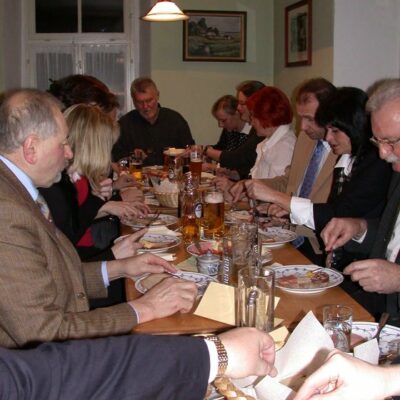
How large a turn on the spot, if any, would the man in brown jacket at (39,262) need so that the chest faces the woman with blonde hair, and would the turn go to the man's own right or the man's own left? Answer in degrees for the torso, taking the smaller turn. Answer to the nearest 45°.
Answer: approximately 90° to the man's own left

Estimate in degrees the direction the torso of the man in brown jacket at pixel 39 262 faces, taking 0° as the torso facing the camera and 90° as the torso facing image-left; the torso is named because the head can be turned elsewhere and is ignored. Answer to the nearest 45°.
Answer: approximately 270°

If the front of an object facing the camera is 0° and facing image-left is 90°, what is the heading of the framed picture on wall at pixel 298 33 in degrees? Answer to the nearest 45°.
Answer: approximately 45°

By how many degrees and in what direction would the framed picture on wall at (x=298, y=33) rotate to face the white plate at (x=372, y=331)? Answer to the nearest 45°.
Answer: approximately 45° to its left

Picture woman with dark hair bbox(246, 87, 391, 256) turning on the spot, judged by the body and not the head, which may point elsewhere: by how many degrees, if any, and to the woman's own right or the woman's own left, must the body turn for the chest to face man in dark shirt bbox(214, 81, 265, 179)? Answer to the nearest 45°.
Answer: approximately 90° to the woman's own right

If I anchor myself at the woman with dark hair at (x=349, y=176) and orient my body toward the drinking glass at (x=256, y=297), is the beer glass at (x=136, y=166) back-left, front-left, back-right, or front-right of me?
back-right

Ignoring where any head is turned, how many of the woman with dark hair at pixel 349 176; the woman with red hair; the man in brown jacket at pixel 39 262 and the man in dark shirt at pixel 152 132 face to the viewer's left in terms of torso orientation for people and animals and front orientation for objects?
2

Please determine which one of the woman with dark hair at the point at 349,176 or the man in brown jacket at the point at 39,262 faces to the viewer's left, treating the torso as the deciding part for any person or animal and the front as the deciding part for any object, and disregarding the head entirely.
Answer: the woman with dark hair

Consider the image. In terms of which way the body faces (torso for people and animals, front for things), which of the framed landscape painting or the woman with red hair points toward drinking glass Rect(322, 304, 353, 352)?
the framed landscape painting

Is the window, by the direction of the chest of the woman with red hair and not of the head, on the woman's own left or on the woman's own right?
on the woman's own right

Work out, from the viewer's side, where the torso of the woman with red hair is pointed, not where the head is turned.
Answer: to the viewer's left

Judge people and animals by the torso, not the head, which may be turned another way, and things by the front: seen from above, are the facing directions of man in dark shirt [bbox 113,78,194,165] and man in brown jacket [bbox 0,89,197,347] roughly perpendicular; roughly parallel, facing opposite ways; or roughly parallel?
roughly perpendicular

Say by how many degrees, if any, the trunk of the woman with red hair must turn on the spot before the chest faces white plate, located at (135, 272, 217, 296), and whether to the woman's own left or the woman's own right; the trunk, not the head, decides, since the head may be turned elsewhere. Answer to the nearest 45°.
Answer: approximately 90° to the woman's own left
